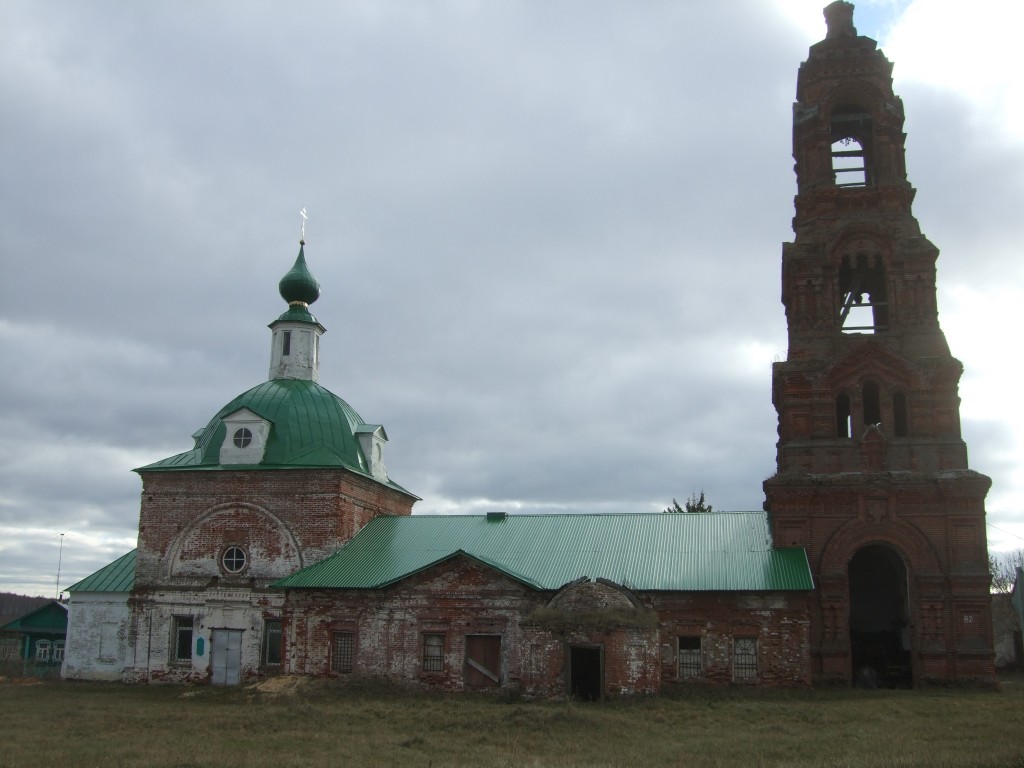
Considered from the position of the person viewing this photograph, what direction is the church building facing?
facing to the right of the viewer
